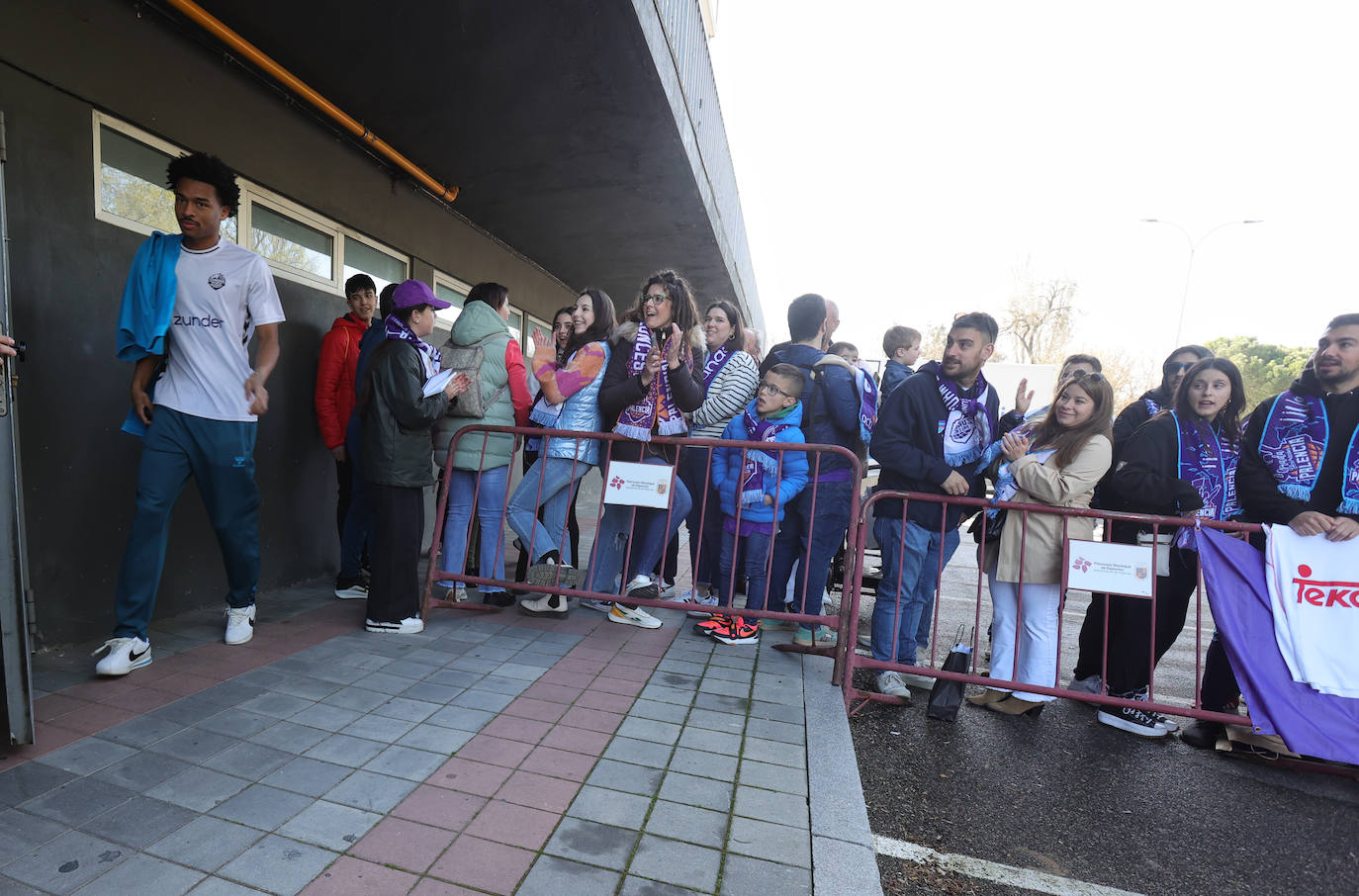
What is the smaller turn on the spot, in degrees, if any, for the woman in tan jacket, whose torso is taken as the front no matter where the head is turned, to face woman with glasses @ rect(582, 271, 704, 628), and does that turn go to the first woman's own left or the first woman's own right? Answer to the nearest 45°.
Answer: approximately 45° to the first woman's own right

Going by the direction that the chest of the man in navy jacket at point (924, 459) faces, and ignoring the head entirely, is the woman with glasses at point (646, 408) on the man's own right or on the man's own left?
on the man's own right

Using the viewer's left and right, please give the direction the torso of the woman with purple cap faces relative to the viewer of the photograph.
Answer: facing to the right of the viewer

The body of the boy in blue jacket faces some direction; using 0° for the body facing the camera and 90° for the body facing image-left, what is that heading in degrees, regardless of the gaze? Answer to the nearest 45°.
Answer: approximately 45°

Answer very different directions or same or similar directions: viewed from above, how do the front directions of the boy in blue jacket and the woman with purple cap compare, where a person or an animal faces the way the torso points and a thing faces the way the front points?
very different directions

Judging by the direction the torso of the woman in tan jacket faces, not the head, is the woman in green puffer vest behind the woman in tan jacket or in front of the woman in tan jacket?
in front

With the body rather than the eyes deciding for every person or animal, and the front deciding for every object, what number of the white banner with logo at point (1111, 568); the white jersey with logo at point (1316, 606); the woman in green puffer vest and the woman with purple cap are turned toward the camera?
2

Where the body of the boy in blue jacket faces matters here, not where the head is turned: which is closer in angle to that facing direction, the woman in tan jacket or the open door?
the open door

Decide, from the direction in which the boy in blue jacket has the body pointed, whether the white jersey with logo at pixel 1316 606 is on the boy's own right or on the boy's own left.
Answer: on the boy's own left

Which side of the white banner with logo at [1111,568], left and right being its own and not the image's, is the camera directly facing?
front

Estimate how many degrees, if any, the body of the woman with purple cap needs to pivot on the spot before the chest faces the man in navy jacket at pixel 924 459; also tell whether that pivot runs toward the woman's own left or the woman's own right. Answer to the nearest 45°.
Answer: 0° — they already face them

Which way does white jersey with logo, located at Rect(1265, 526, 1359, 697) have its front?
toward the camera

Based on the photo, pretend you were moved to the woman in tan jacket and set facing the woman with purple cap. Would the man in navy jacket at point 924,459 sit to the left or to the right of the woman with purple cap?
right

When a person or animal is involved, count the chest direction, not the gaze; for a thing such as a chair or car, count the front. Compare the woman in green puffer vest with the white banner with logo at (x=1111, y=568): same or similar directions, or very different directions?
very different directions
